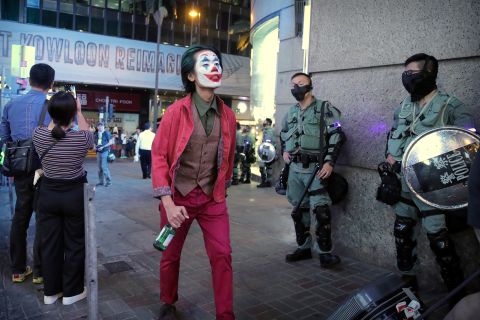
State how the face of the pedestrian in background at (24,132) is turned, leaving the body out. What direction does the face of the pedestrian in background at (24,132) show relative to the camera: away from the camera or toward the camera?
away from the camera

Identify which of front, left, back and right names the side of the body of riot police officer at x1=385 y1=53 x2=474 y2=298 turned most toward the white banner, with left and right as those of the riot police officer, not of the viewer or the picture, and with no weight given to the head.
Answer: right

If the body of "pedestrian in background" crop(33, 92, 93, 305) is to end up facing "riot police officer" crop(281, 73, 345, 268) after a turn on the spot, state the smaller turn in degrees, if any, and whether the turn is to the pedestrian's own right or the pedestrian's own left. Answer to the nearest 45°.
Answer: approximately 90° to the pedestrian's own right

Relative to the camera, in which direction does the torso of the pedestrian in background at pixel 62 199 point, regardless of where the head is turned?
away from the camera

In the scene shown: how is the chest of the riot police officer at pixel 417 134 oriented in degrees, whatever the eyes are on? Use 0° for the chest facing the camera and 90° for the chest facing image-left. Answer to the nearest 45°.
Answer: approximately 45°

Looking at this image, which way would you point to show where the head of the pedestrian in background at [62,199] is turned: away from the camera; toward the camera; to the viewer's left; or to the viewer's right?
away from the camera

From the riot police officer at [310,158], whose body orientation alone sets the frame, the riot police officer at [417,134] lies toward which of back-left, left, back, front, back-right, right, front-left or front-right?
left

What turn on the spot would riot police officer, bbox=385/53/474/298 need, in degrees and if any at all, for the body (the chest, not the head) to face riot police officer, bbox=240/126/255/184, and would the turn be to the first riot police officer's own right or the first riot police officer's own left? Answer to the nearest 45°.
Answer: approximately 90° to the first riot police officer's own right

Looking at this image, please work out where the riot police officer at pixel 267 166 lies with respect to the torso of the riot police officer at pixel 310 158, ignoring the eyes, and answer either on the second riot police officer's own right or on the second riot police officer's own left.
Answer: on the second riot police officer's own right

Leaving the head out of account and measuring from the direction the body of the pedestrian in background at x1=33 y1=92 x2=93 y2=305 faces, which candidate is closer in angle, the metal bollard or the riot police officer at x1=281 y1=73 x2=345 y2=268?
the riot police officer
